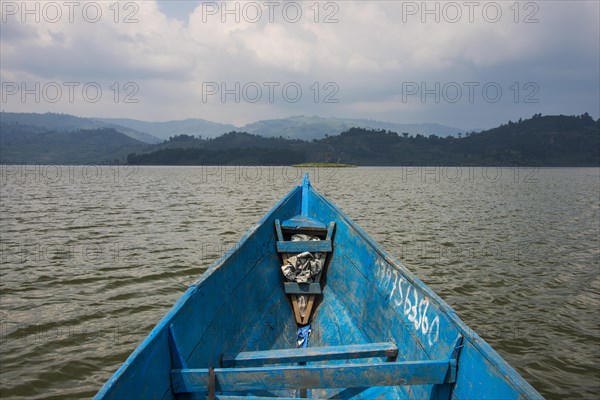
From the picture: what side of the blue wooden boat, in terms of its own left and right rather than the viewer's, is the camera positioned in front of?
back
